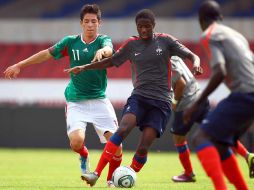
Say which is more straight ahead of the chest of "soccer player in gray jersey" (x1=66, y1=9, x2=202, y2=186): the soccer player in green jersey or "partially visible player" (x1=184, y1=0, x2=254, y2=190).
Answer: the partially visible player

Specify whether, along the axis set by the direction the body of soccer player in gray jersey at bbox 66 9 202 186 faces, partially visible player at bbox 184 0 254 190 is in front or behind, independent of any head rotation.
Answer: in front

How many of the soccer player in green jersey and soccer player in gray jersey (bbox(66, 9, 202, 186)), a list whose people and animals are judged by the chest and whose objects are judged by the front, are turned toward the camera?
2

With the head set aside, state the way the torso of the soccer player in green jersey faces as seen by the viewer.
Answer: toward the camera

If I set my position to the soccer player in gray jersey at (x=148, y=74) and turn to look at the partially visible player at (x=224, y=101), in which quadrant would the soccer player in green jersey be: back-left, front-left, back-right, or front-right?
back-right

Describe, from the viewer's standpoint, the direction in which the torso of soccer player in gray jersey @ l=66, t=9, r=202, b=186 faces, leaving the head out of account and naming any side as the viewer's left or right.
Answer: facing the viewer
